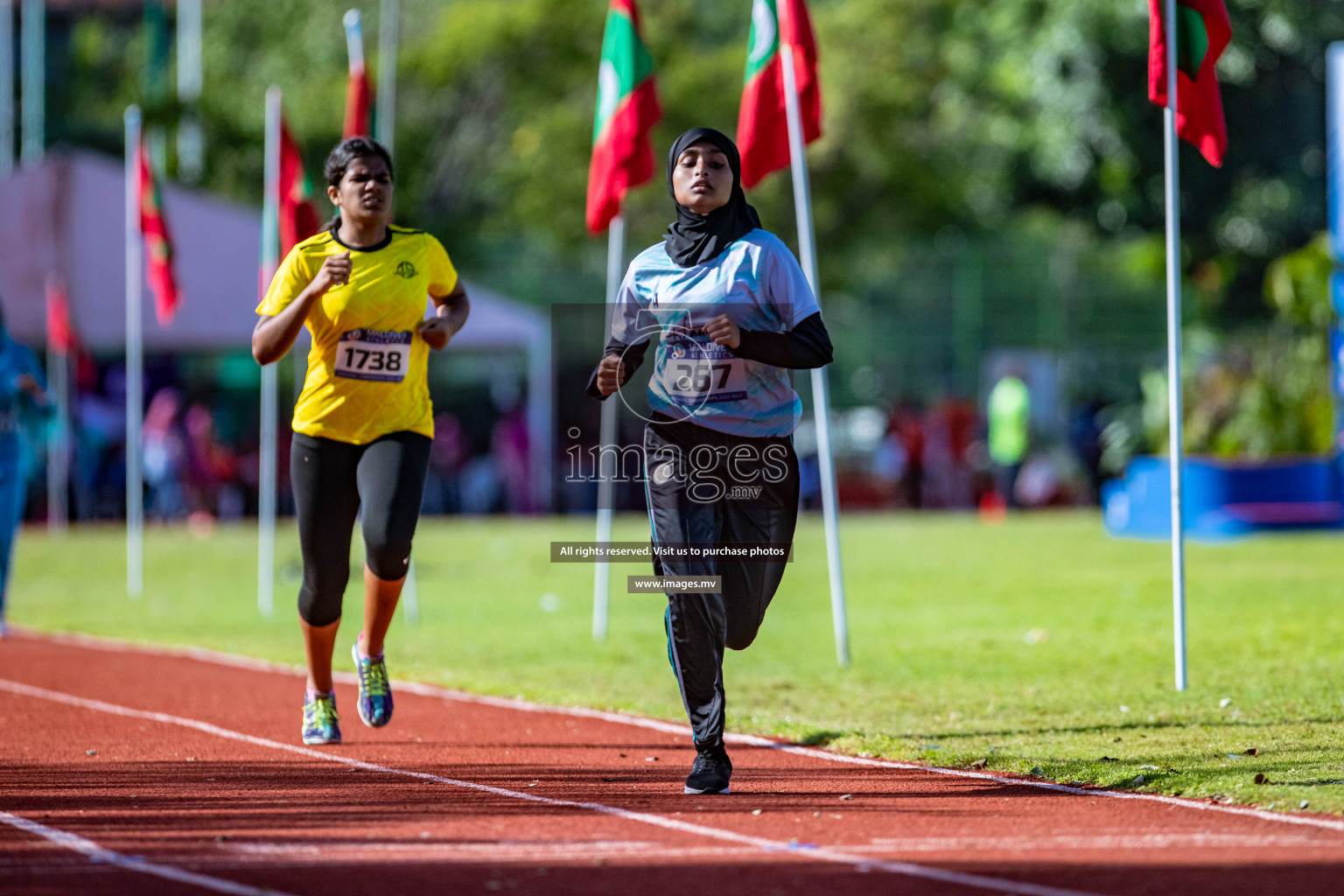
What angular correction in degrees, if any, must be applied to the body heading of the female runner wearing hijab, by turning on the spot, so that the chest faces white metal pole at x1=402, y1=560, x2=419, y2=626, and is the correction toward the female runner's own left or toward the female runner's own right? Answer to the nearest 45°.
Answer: approximately 180°

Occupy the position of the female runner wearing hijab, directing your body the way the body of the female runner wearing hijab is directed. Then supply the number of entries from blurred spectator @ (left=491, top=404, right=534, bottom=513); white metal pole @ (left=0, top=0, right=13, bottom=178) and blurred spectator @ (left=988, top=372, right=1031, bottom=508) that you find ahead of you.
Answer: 0

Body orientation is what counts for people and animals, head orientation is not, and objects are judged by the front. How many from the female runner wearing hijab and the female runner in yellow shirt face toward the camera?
2

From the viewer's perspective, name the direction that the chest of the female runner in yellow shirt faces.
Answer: toward the camera

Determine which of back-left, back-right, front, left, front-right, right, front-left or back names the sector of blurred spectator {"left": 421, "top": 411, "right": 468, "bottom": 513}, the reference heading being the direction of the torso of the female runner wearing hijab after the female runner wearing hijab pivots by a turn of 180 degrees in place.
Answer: front

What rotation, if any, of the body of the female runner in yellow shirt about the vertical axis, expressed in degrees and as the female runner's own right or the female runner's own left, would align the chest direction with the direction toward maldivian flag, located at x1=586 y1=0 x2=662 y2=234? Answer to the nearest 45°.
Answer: approximately 135° to the female runner's own left

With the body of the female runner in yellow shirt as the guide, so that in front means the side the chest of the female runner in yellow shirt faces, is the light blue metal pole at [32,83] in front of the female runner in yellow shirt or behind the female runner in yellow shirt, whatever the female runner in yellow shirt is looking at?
behind

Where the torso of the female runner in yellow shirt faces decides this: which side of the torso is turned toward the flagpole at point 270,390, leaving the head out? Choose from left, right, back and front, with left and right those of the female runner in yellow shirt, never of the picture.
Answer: back

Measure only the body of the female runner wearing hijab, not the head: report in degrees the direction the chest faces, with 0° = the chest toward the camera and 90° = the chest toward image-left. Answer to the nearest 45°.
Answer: approximately 0°

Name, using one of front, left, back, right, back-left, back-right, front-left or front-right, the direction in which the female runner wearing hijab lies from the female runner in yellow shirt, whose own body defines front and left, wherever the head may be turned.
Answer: front-left

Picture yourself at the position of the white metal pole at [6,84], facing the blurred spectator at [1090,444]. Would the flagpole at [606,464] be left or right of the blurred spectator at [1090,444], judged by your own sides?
right

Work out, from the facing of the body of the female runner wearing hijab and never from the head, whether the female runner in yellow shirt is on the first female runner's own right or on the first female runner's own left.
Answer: on the first female runner's own right

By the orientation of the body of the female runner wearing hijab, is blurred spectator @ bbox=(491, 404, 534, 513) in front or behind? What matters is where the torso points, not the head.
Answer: behind

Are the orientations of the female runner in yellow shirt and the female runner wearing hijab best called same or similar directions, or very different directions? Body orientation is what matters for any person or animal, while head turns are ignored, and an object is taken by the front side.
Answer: same or similar directions

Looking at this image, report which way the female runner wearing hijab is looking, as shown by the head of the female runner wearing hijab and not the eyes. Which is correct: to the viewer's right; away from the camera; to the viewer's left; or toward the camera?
toward the camera

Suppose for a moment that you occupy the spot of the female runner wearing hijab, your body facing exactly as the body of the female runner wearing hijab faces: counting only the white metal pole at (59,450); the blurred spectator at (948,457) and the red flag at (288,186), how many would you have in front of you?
0

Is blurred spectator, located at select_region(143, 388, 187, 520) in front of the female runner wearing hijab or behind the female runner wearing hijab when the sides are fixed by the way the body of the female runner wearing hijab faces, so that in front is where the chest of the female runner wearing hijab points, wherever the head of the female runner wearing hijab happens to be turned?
behind

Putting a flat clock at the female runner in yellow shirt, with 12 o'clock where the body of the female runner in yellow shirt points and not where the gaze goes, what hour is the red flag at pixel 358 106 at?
The red flag is roughly at 6 o'clock from the female runner in yellow shirt.
